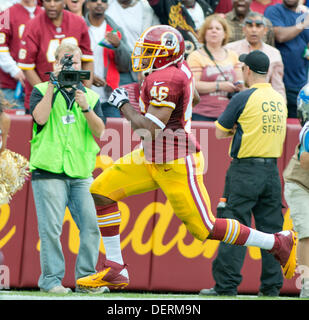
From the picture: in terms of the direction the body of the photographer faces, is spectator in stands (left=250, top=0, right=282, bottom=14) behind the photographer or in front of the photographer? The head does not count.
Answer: behind

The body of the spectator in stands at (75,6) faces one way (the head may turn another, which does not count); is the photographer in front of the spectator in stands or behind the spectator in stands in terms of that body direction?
in front

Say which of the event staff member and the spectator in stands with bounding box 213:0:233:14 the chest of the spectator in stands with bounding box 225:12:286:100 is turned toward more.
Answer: the event staff member

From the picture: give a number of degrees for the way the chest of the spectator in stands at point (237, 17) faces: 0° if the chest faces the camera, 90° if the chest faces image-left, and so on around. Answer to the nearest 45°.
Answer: approximately 0°

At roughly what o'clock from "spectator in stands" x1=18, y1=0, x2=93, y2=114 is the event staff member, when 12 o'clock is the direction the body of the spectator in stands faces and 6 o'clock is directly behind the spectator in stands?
The event staff member is roughly at 10 o'clock from the spectator in stands.

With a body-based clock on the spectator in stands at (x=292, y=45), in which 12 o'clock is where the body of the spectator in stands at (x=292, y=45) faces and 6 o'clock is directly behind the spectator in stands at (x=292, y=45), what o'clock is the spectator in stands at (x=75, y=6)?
the spectator in stands at (x=75, y=6) is roughly at 4 o'clock from the spectator in stands at (x=292, y=45).

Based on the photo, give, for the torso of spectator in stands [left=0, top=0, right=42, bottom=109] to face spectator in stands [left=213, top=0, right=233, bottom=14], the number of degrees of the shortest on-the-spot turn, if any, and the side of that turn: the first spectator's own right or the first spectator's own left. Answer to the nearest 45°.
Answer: approximately 45° to the first spectator's own left
